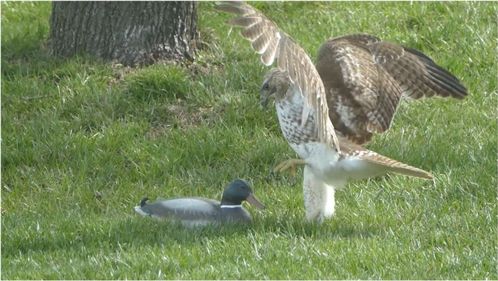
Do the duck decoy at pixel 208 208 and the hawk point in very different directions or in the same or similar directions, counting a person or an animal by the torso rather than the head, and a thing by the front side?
very different directions

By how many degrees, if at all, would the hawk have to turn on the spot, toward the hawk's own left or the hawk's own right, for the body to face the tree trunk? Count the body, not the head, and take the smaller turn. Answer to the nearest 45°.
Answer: approximately 45° to the hawk's own right

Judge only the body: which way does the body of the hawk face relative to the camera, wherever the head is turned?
to the viewer's left

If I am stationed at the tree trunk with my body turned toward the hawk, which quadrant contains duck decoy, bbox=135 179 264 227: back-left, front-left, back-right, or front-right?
front-right

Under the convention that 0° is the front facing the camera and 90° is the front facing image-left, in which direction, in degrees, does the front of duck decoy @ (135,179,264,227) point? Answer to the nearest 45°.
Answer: approximately 270°

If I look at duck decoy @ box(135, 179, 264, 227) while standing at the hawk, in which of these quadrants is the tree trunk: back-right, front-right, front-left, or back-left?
front-right

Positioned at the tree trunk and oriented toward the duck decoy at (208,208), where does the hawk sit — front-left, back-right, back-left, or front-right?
front-left
